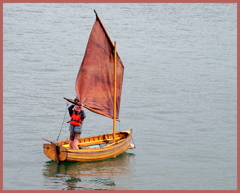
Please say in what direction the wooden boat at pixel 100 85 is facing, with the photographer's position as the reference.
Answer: facing away from the viewer and to the right of the viewer
